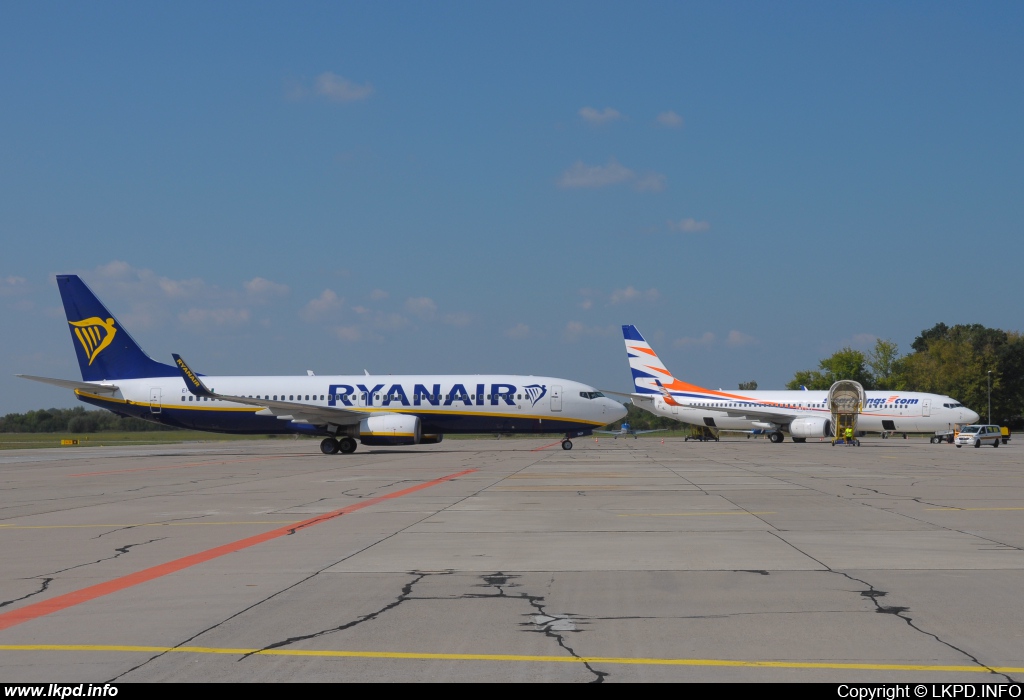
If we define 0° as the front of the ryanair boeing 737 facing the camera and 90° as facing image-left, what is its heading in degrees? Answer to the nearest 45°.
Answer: approximately 270°
